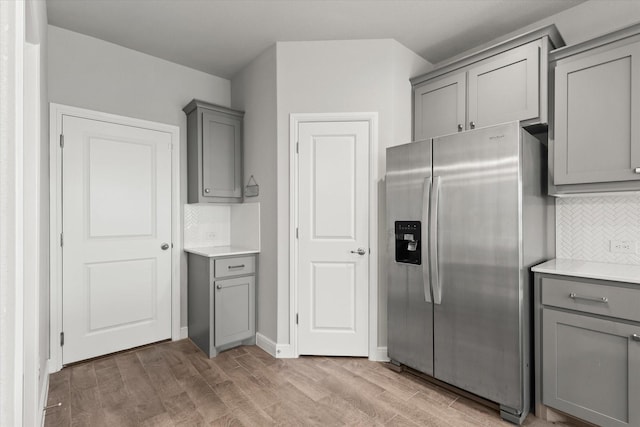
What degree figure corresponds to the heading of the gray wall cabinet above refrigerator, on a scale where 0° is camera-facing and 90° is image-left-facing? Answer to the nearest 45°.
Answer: approximately 45°

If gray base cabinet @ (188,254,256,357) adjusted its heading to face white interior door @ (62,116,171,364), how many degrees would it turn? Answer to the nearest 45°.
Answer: approximately 135° to its right

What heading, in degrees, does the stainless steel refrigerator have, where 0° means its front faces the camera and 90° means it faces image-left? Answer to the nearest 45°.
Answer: approximately 45°

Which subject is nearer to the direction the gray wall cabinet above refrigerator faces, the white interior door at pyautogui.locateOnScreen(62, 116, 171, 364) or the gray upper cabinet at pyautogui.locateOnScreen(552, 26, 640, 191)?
the white interior door

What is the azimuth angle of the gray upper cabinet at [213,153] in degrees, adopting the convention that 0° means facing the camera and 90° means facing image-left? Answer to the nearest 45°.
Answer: approximately 315°

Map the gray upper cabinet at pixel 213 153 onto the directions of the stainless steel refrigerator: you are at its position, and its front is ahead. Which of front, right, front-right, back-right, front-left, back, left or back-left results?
front-right

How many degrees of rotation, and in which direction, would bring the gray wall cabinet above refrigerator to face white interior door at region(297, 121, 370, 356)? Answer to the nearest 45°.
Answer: approximately 45° to its right

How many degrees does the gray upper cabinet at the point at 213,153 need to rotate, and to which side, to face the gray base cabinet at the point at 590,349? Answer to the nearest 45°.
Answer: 0° — it already faces it
